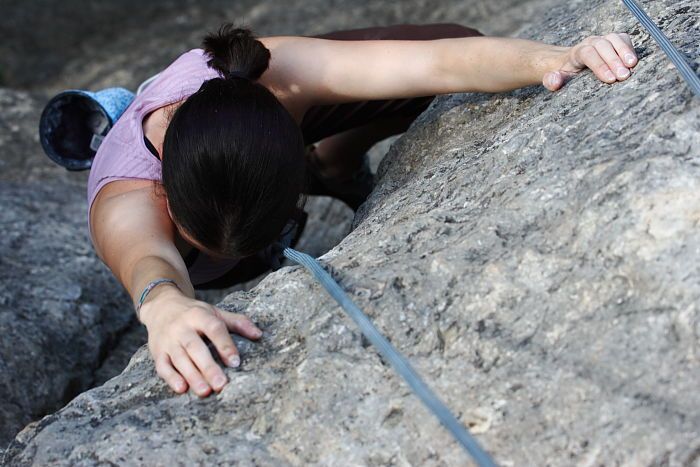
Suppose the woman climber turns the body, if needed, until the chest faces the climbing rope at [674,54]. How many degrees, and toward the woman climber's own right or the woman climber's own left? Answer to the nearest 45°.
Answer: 0° — they already face it
